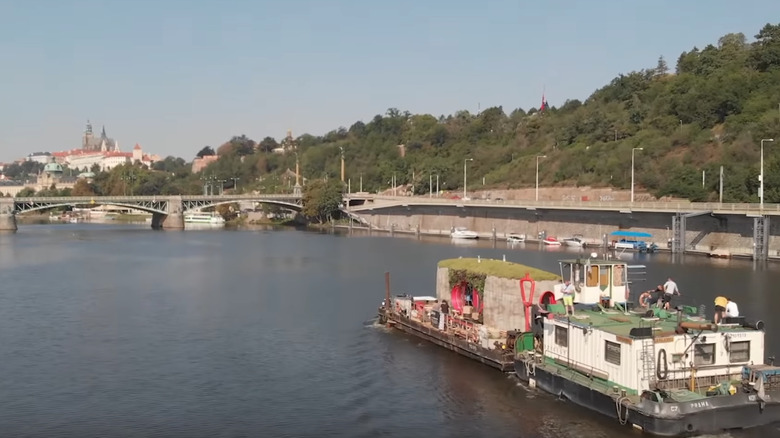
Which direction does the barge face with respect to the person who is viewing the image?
facing away from the viewer and to the left of the viewer
